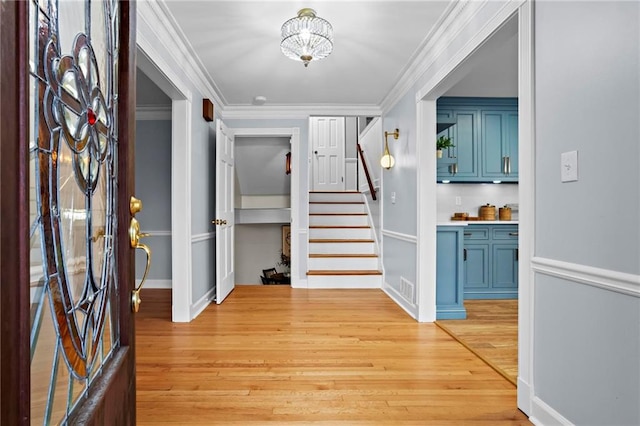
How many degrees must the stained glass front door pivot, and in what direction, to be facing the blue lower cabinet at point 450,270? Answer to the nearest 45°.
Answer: approximately 90° to its left

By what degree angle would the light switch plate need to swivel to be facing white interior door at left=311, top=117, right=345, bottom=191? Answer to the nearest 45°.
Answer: approximately 90° to its right

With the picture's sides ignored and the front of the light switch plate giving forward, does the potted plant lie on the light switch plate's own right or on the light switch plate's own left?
on the light switch plate's own right

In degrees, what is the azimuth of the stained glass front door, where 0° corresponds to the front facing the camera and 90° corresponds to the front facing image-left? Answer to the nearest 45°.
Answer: approximately 315°

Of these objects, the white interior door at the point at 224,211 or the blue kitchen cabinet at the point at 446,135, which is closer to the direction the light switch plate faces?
the white interior door

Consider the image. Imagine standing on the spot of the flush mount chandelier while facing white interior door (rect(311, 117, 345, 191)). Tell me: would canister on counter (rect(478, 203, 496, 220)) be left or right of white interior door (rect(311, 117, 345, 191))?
right

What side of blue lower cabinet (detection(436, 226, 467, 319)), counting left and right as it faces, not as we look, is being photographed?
right

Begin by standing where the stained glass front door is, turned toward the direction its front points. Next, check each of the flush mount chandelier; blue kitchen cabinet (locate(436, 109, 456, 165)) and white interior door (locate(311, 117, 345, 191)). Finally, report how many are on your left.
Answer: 3

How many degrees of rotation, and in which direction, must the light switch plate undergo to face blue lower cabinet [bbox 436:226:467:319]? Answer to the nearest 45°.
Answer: approximately 90° to its right
